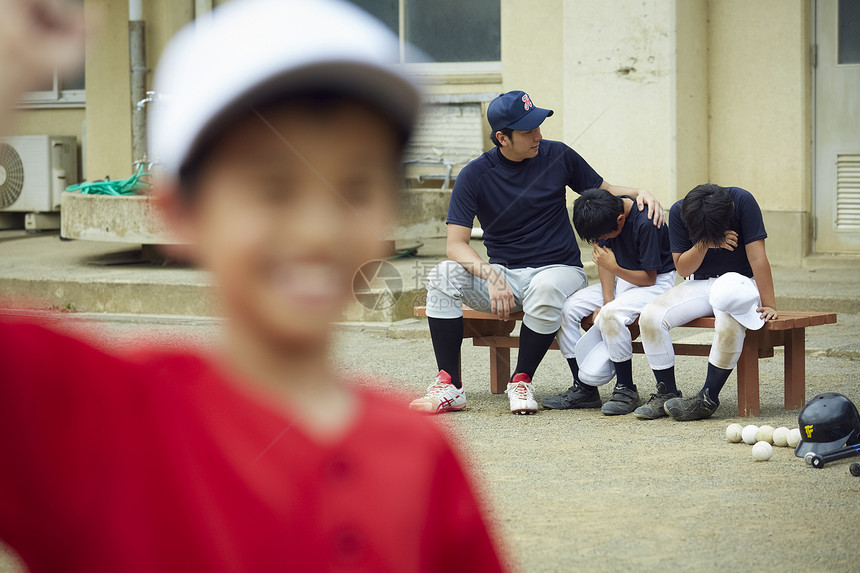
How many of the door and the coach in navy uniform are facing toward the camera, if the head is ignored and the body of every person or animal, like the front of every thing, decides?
2

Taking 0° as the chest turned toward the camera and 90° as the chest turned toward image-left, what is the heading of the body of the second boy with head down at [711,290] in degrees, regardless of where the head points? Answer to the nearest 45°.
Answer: approximately 45°

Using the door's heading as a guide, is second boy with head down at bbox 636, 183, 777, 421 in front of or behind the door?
in front

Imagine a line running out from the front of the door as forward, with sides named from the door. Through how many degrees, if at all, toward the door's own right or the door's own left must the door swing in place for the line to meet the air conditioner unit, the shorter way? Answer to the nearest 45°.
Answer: approximately 90° to the door's own right

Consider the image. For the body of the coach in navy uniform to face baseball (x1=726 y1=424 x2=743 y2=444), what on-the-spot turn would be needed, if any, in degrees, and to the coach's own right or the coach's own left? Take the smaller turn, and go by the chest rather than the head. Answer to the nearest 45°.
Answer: approximately 45° to the coach's own left

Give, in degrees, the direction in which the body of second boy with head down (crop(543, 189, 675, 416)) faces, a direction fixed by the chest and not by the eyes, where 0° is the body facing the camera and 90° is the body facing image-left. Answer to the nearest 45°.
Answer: approximately 45°
